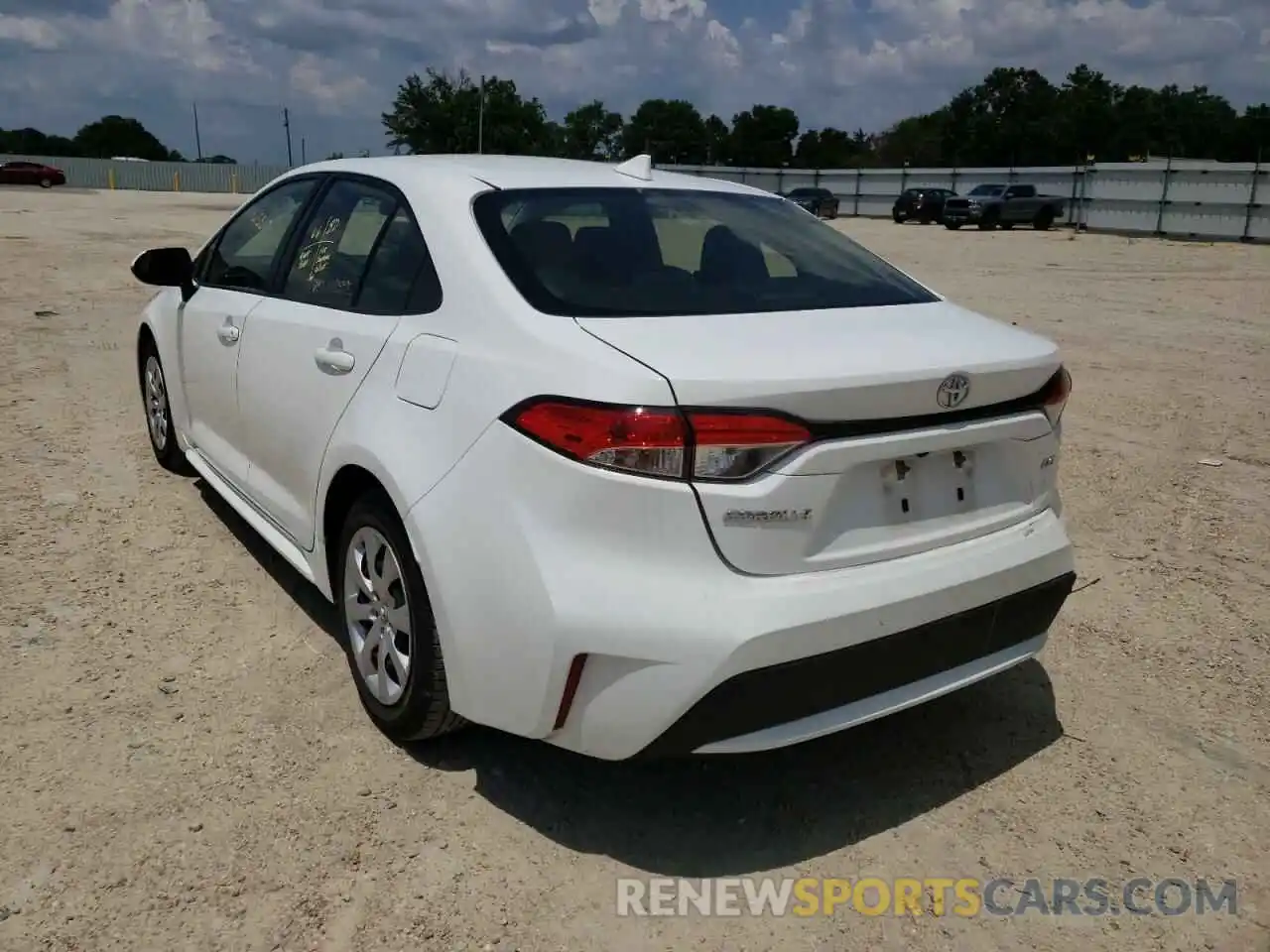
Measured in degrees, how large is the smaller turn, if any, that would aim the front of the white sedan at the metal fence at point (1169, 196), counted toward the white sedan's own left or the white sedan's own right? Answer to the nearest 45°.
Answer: approximately 90° to the white sedan's own right

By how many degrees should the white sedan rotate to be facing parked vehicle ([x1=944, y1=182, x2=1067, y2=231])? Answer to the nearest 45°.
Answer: approximately 45° to its right

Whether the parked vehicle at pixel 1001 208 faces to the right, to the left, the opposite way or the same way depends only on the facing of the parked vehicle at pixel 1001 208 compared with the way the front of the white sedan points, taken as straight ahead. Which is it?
to the left

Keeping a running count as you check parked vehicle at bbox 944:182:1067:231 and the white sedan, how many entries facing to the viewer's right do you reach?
0

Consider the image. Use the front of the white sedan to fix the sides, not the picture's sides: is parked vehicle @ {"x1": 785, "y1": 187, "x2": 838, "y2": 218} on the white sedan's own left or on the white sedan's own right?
on the white sedan's own right

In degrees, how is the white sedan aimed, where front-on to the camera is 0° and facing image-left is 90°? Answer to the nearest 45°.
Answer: approximately 135°

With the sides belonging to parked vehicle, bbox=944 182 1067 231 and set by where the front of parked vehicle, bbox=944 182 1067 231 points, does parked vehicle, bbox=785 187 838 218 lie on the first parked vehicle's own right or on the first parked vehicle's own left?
on the first parked vehicle's own right

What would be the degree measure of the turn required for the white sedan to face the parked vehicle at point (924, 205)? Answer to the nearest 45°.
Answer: approximately 45° to its right
